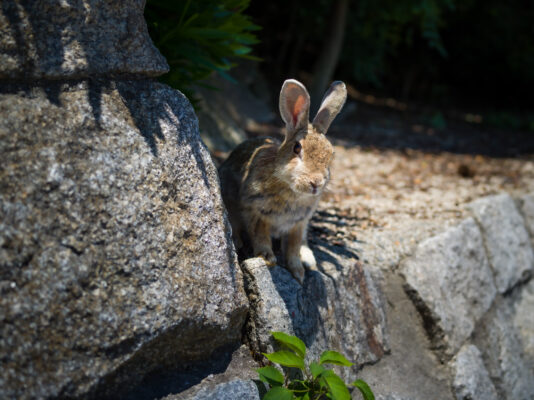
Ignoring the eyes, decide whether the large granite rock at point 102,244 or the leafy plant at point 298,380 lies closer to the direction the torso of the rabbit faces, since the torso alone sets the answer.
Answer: the leafy plant

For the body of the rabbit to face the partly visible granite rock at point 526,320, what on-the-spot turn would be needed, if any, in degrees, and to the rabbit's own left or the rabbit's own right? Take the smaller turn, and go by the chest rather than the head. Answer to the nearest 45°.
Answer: approximately 90° to the rabbit's own left

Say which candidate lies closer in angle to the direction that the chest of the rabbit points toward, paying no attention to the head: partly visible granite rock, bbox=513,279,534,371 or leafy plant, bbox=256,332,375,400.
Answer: the leafy plant

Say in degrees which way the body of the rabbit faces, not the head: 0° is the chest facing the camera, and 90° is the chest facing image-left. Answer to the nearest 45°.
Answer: approximately 315°

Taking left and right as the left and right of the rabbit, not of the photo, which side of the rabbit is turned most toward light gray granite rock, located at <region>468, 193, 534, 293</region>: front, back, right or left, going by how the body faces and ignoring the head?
left

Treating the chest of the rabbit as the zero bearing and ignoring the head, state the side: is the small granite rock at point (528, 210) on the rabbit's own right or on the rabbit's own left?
on the rabbit's own left

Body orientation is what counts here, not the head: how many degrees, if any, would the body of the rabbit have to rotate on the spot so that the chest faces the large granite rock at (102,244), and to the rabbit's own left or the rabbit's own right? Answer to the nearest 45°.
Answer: approximately 90° to the rabbit's own right
